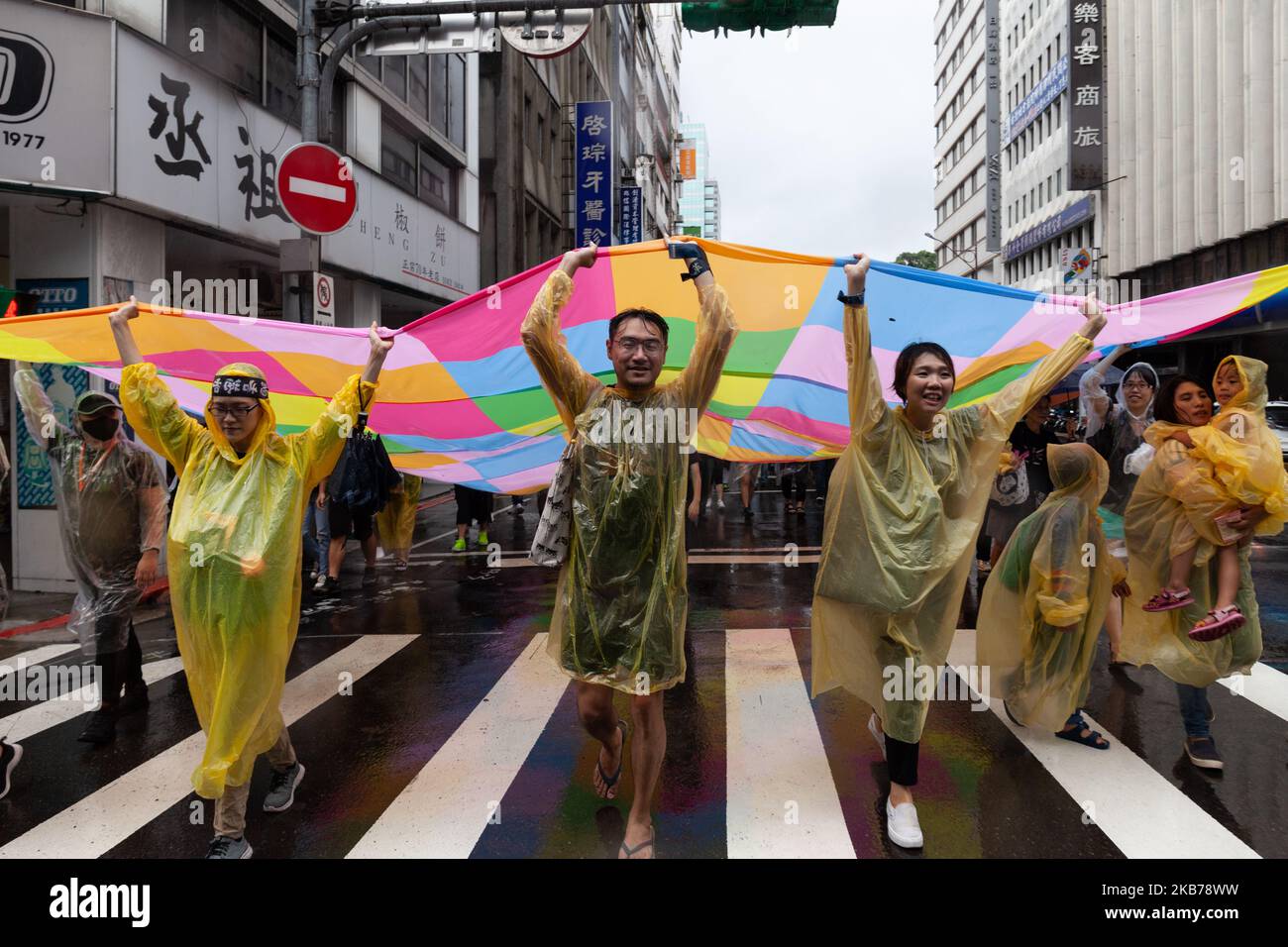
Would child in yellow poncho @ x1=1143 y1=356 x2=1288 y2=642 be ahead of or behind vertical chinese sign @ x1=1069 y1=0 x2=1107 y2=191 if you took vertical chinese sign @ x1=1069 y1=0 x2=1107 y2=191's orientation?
ahead

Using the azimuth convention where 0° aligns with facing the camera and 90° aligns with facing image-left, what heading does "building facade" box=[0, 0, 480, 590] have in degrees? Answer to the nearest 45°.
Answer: approximately 315°

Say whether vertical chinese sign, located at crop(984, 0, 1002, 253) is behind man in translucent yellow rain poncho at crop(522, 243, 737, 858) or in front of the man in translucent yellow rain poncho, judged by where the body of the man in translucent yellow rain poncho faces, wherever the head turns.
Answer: behind

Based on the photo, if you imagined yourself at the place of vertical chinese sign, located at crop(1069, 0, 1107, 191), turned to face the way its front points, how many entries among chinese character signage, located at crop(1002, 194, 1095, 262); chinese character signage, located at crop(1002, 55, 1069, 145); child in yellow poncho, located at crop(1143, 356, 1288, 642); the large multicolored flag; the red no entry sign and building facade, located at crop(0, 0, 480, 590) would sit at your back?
2

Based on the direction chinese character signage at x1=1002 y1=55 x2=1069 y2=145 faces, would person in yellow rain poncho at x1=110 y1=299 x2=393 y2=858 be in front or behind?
in front

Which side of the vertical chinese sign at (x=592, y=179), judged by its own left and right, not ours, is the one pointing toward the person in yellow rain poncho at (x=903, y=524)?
front

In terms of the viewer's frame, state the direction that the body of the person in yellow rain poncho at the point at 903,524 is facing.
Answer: toward the camera

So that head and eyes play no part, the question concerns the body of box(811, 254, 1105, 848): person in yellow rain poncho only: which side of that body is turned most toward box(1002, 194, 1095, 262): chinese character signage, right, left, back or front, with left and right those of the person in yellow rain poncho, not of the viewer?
back

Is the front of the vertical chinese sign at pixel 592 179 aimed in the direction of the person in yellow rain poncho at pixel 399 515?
yes

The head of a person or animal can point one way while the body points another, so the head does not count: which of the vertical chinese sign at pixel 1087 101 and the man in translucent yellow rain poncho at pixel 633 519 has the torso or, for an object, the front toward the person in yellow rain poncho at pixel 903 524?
the vertical chinese sign

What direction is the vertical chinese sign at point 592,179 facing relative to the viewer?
toward the camera

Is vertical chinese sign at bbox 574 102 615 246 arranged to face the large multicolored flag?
yes

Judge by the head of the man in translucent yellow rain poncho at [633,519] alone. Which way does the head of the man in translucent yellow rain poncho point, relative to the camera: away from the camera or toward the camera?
toward the camera

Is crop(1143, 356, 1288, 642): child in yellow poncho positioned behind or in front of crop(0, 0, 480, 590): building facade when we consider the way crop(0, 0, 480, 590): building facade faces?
in front
